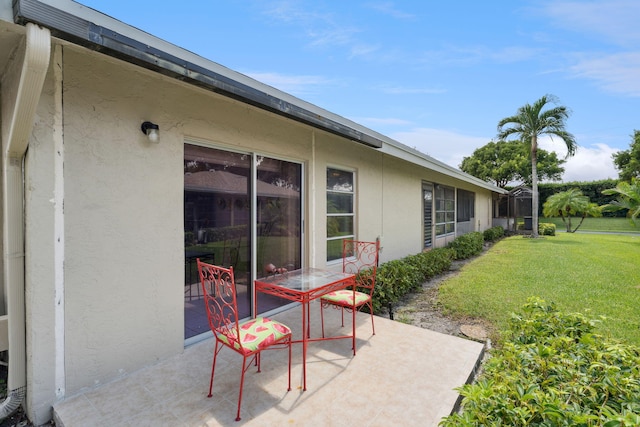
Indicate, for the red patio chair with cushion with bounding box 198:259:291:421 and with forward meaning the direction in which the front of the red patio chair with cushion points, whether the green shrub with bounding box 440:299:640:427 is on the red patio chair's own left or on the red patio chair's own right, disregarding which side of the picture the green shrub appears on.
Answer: on the red patio chair's own right

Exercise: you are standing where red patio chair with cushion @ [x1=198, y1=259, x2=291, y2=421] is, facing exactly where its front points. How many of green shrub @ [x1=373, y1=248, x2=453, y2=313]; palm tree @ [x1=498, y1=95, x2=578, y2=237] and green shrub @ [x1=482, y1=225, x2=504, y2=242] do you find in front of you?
3

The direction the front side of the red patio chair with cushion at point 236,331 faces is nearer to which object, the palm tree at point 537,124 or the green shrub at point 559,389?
the palm tree

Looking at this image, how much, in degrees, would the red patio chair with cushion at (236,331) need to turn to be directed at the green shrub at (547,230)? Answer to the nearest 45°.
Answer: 0° — it already faces it

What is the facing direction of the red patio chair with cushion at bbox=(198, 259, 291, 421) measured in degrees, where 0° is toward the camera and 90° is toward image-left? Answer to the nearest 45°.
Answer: approximately 225°

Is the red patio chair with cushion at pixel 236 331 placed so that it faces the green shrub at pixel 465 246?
yes

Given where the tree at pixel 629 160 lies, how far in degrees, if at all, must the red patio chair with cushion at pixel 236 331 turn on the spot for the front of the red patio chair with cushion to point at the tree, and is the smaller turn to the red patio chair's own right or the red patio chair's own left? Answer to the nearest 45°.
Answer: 0° — it already faces it

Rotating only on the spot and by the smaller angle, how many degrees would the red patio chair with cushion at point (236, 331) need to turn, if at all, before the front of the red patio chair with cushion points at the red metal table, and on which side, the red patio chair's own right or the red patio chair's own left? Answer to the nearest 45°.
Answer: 0° — it already faces it

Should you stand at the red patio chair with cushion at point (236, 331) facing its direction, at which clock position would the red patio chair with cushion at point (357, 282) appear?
the red patio chair with cushion at point (357, 282) is roughly at 12 o'clock from the red patio chair with cushion at point (236, 331).

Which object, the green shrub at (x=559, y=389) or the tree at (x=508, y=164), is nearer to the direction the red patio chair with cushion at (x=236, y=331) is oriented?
the tree
